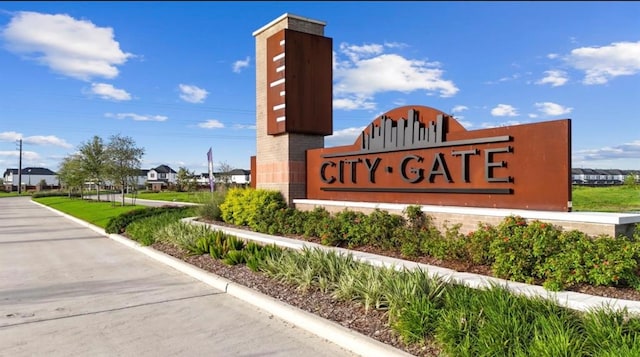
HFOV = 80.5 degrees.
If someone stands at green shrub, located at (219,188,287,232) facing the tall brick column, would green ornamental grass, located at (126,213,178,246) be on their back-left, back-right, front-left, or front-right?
back-left

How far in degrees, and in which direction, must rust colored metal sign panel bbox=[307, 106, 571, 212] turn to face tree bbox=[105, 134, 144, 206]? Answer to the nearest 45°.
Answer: approximately 90° to its right

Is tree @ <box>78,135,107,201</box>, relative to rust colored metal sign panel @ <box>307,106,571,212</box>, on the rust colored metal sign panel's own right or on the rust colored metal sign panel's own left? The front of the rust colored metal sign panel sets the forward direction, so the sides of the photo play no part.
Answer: on the rust colored metal sign panel's own right

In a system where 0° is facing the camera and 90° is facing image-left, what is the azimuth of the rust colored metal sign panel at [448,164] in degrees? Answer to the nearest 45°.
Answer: approximately 45°

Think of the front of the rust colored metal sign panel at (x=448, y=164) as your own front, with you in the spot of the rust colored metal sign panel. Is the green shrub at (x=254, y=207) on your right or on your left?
on your right

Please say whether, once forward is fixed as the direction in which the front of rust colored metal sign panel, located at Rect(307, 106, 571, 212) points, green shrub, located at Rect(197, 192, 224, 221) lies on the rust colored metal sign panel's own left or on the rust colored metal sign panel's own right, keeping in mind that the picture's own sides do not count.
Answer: on the rust colored metal sign panel's own right

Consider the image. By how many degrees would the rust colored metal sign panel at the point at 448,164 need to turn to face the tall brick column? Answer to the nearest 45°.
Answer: approximately 90° to its right
